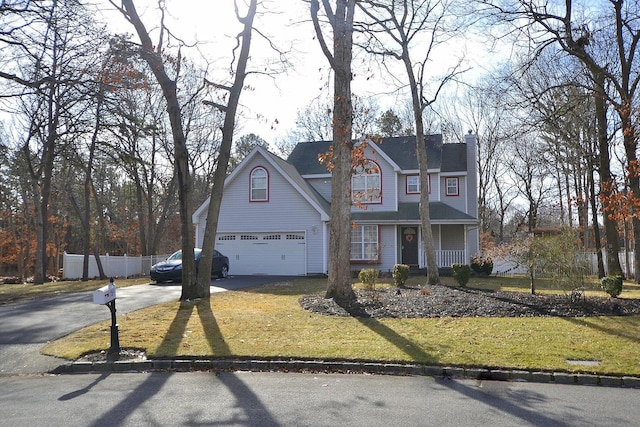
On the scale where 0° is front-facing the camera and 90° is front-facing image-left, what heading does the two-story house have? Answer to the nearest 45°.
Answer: approximately 0°

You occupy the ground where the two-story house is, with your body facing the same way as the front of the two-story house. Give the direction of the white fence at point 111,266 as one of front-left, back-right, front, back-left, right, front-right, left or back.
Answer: right

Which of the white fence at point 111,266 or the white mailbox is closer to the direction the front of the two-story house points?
the white mailbox

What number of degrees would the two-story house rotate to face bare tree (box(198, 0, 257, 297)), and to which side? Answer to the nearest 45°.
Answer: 0° — it already faces it

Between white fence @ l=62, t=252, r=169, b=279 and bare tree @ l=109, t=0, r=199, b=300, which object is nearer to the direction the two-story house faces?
the bare tree

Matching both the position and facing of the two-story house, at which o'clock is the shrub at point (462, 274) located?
The shrub is roughly at 11 o'clock from the two-story house.

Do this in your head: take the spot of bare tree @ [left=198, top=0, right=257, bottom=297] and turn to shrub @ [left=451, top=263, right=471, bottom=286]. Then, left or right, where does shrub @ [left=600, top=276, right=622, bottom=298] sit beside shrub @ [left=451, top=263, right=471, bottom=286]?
right

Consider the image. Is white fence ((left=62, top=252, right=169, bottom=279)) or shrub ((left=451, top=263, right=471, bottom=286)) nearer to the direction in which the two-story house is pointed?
the shrub

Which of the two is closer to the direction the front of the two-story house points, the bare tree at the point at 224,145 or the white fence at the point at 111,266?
the bare tree

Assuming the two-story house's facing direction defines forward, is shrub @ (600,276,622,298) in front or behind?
in front

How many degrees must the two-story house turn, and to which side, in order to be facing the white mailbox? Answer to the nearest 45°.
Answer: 0° — it already faces it
